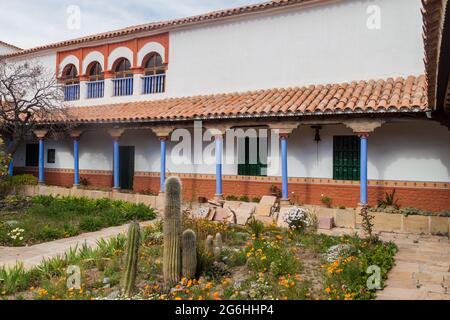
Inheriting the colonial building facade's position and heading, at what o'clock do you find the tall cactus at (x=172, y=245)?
The tall cactus is roughly at 11 o'clock from the colonial building facade.

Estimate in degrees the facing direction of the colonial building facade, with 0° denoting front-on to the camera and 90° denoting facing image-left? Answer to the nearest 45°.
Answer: approximately 45°

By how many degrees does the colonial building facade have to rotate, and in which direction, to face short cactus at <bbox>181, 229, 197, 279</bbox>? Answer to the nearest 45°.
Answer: approximately 45° to its left

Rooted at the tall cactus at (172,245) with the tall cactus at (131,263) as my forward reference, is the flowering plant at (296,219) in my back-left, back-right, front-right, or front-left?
back-right

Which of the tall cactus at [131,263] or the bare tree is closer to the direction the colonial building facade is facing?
the tall cactus

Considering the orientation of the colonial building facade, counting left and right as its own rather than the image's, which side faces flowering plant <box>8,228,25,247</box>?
front

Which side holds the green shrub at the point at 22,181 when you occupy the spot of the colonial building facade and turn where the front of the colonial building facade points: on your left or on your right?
on your right

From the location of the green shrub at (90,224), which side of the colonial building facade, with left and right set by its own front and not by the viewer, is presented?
front

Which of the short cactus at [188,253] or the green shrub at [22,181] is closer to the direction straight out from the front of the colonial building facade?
the short cactus

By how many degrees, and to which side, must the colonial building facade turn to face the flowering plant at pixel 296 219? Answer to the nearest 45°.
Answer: approximately 45° to its left
